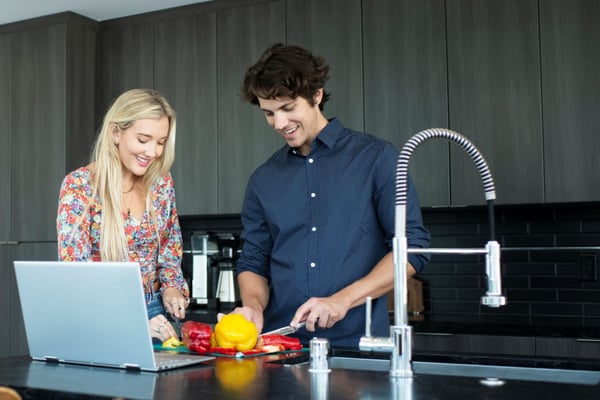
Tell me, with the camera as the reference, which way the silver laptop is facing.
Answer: facing away from the viewer and to the right of the viewer

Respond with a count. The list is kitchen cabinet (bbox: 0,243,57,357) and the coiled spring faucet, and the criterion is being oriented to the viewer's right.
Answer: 1

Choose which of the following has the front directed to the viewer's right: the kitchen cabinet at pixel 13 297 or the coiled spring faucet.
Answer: the coiled spring faucet

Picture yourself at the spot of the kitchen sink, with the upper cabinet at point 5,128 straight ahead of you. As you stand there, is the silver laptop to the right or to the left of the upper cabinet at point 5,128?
left

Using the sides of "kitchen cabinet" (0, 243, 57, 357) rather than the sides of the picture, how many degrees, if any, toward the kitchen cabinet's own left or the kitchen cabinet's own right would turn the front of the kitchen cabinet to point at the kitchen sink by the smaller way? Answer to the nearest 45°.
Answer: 0° — it already faces it

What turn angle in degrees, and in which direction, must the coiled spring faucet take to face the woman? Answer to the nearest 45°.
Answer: approximately 135° to its left

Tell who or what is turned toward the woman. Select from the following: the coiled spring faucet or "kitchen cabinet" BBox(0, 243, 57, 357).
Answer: the kitchen cabinet

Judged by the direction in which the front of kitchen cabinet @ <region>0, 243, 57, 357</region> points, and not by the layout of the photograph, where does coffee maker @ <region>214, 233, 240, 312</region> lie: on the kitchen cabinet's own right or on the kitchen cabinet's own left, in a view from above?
on the kitchen cabinet's own left

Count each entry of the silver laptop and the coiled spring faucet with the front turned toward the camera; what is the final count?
0

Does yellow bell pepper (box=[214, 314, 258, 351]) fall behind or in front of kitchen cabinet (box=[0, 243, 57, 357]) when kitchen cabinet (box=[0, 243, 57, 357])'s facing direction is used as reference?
in front

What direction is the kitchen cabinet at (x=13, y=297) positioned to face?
toward the camera

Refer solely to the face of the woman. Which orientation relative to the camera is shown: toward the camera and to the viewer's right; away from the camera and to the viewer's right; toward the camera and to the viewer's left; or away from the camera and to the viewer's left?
toward the camera and to the viewer's right

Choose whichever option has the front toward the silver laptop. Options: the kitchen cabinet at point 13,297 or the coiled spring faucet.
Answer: the kitchen cabinet

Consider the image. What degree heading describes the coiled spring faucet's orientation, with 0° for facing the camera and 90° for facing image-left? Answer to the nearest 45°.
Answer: approximately 270°

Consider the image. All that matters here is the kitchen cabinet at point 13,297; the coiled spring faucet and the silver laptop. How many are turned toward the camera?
1

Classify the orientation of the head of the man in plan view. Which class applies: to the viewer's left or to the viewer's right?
to the viewer's left
